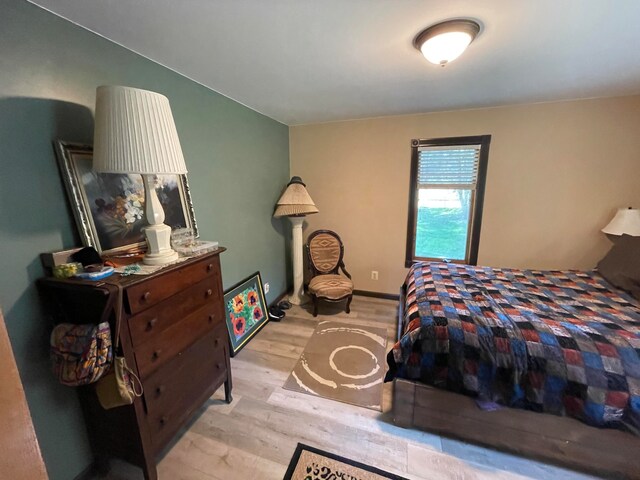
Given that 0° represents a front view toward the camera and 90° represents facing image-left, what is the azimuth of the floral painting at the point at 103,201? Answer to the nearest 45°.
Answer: approximately 315°

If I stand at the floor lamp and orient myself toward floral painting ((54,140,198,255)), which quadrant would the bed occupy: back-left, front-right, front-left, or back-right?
front-left

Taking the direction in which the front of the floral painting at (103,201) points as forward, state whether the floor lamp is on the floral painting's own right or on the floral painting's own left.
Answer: on the floral painting's own left

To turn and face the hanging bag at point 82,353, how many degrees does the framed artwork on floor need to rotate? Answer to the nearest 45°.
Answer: approximately 90° to its right

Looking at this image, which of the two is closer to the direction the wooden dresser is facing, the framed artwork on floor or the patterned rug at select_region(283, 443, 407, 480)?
the patterned rug

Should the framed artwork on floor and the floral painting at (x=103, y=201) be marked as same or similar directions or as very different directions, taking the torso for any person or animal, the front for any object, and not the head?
same or similar directions

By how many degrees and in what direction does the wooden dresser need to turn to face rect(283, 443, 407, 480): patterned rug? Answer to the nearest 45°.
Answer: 0° — it already faces it

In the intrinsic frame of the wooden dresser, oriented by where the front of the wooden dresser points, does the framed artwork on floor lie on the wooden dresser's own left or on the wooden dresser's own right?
on the wooden dresser's own left

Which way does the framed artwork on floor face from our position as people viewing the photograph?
facing the viewer and to the right of the viewer

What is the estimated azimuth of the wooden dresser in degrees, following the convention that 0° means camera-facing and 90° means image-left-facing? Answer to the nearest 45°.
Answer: approximately 315°
